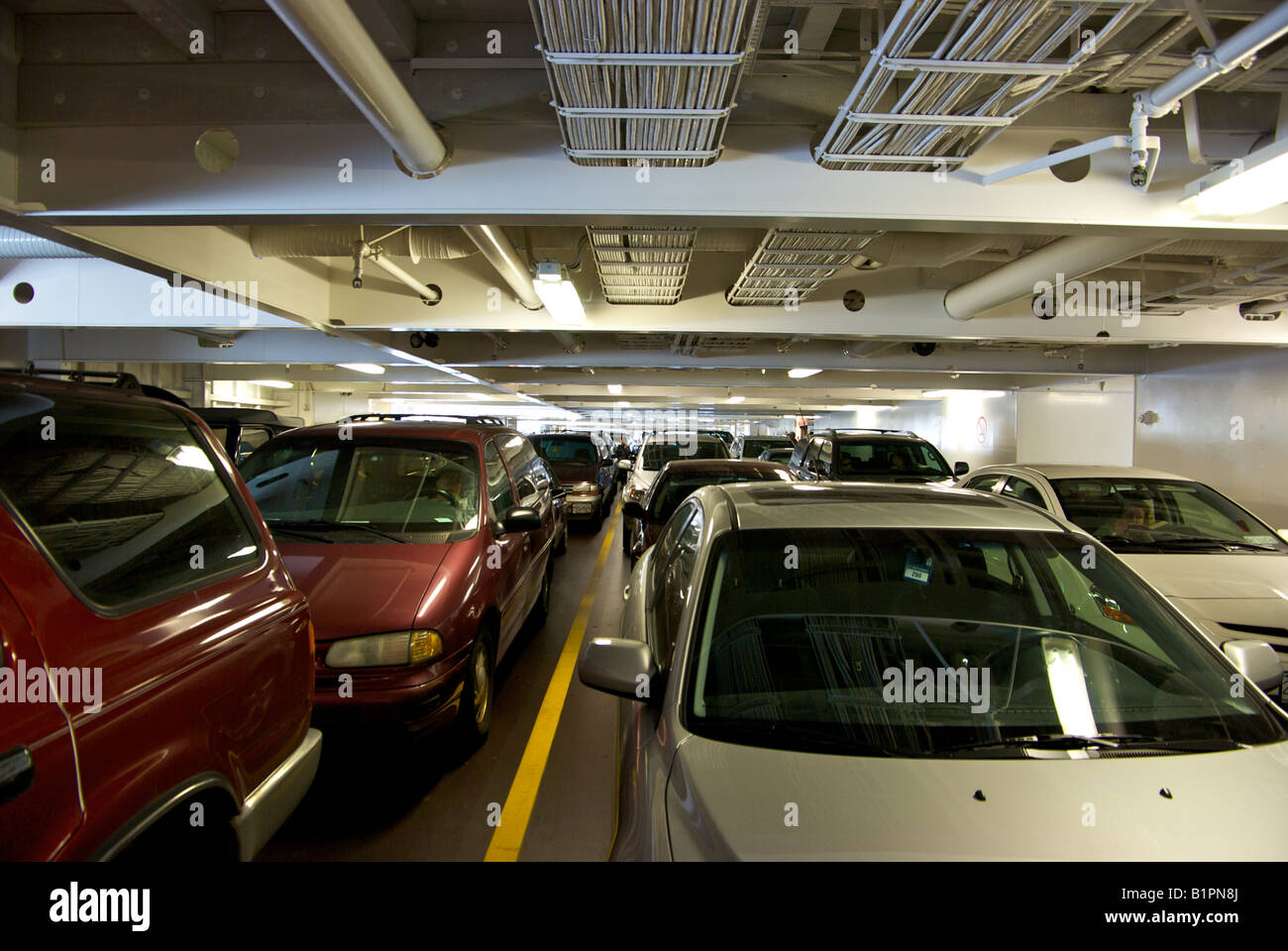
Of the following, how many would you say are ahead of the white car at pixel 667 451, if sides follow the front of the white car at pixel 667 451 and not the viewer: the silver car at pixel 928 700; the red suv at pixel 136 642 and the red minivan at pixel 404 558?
3

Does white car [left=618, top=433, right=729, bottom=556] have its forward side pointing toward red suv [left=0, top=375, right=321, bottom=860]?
yes

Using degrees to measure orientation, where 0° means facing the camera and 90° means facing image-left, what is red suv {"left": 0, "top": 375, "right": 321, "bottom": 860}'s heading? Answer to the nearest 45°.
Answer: approximately 45°

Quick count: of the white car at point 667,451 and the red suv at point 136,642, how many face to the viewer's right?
0

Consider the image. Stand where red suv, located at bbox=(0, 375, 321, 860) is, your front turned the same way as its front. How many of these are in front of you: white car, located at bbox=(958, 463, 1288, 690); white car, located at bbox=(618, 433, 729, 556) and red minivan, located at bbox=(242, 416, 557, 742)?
0

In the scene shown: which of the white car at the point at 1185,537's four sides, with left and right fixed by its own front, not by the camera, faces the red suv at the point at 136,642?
right

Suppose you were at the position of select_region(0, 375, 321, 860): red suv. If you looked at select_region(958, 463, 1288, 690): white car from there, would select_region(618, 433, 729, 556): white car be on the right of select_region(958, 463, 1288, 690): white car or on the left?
left

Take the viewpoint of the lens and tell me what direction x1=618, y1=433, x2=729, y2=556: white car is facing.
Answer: facing the viewer

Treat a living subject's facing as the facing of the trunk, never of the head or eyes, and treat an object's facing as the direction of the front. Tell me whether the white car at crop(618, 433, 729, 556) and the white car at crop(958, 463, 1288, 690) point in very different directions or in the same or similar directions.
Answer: same or similar directions

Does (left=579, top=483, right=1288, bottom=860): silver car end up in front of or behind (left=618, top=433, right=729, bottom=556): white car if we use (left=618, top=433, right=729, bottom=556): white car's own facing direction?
in front

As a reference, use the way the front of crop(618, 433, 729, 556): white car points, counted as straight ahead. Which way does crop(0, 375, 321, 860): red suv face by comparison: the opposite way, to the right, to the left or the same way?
the same way

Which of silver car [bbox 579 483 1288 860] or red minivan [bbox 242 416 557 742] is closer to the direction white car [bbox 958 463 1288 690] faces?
the silver car

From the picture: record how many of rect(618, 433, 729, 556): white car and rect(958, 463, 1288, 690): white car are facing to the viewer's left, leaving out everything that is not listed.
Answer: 0

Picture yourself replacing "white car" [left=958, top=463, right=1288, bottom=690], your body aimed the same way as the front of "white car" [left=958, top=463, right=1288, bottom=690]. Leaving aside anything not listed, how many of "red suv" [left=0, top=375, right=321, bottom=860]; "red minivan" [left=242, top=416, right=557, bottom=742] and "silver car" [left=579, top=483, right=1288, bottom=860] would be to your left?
0

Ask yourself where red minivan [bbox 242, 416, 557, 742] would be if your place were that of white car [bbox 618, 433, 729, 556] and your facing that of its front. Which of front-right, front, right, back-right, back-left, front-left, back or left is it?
front
